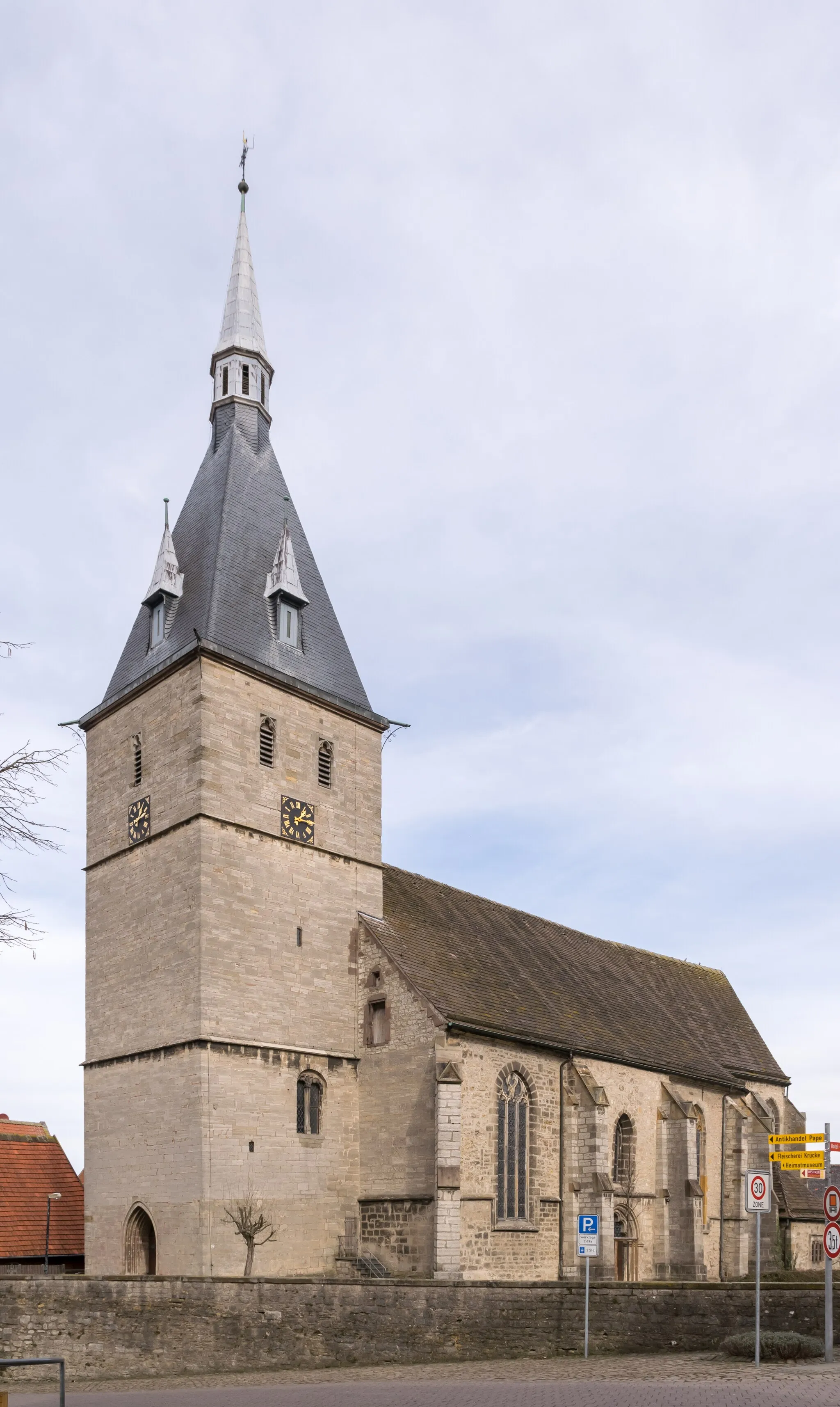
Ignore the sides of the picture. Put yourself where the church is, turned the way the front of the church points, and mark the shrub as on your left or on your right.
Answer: on your left

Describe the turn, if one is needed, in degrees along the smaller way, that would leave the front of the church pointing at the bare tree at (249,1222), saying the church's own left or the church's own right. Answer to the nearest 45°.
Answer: approximately 45° to the church's own left

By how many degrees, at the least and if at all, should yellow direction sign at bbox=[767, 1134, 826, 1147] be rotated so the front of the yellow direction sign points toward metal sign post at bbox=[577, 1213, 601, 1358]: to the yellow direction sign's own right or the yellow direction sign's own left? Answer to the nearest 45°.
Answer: approximately 90° to the yellow direction sign's own right

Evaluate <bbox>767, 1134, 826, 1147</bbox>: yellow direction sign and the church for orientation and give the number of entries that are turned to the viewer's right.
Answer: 0

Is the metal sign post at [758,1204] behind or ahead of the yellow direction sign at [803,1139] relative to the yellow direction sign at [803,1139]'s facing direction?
ahead
